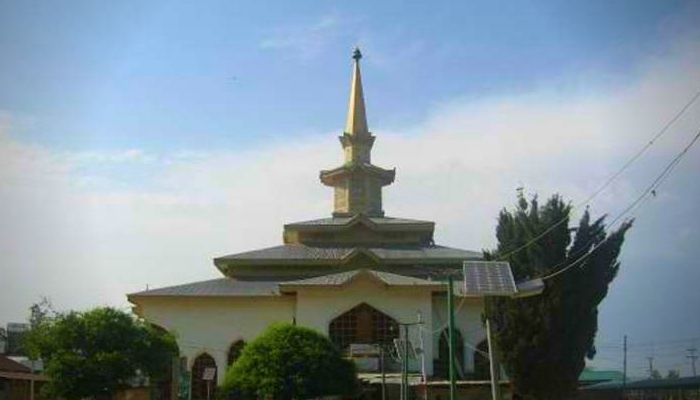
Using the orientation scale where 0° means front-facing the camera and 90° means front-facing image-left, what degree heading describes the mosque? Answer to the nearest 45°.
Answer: approximately 0°

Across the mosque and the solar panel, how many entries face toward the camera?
2

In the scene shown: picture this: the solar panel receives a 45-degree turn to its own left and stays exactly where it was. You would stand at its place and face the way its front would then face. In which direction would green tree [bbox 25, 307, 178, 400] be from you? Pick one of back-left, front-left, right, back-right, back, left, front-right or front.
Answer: back

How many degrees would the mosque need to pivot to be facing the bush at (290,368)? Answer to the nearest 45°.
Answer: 0° — it already faces it

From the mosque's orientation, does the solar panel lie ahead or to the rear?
ahead
